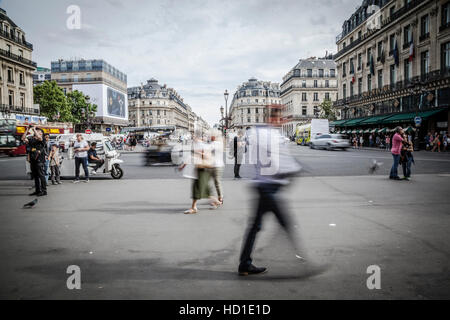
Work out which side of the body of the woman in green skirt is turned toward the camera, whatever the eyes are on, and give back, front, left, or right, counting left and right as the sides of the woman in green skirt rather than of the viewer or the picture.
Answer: left

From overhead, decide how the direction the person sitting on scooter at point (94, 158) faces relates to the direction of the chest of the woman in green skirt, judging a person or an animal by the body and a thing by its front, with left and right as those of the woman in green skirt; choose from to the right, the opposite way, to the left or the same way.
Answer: the opposite way

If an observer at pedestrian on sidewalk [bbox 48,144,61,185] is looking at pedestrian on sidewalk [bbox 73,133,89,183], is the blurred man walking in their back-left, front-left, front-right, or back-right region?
front-right

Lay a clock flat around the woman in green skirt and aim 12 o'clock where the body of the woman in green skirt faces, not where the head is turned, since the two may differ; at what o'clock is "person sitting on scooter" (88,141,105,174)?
The person sitting on scooter is roughly at 2 o'clock from the woman in green skirt.

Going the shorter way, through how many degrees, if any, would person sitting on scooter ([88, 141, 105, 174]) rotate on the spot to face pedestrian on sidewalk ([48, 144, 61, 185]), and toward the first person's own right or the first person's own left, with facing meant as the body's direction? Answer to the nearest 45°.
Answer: approximately 135° to the first person's own right

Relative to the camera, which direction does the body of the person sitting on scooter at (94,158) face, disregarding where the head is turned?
to the viewer's right

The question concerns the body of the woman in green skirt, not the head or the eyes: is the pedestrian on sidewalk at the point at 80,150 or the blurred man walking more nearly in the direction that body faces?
the pedestrian on sidewalk

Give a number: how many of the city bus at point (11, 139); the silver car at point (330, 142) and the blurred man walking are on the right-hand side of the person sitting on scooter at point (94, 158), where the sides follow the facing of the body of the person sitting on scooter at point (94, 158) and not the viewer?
1
